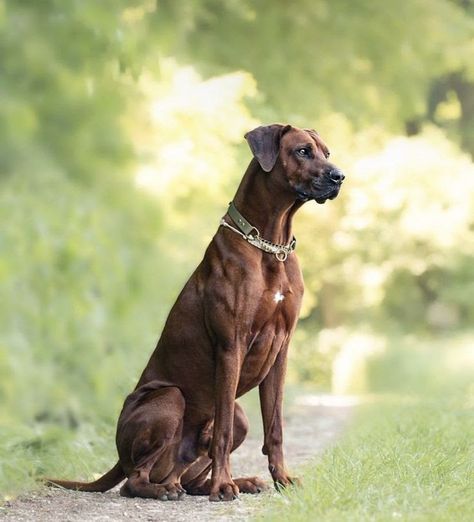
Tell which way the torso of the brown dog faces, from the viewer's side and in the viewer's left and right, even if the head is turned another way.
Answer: facing the viewer and to the right of the viewer
